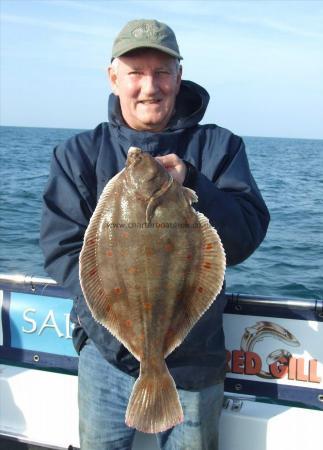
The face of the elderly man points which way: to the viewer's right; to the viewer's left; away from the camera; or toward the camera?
toward the camera

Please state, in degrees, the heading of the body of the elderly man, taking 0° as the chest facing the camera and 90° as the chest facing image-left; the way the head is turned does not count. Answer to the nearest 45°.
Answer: approximately 0°
